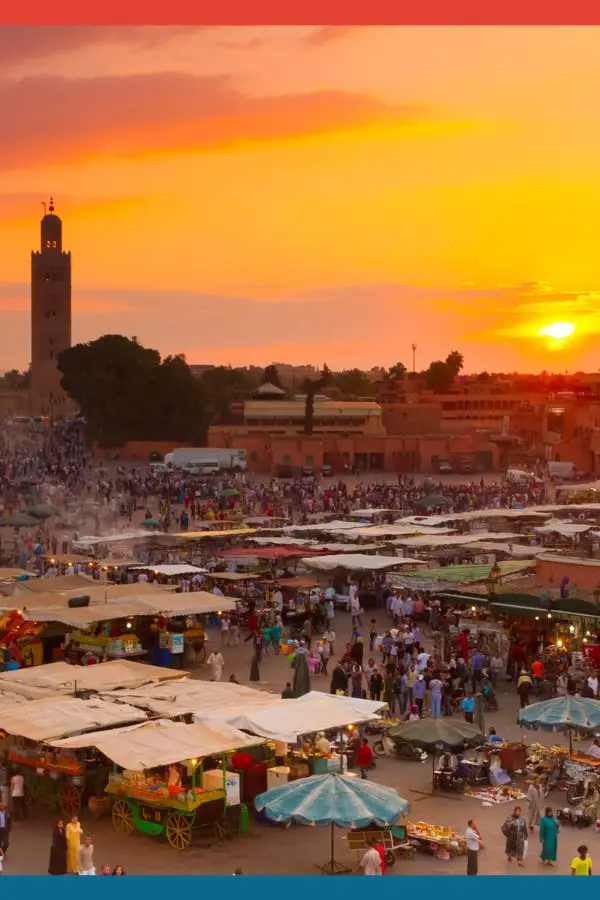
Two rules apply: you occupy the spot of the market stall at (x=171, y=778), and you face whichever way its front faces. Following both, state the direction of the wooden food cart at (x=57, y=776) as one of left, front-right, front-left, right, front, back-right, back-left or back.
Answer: right

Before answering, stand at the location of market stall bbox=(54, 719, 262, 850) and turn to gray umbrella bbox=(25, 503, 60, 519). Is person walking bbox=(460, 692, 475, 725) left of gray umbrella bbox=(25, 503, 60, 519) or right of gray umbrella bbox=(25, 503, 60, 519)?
right

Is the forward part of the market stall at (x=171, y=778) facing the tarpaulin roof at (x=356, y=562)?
no

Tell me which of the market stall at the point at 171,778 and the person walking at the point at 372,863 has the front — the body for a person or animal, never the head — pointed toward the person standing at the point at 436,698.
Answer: the person walking at the point at 372,863

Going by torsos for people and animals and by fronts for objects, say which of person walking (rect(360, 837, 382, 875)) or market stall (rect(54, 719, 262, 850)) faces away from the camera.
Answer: the person walking

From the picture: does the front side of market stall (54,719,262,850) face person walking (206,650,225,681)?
no

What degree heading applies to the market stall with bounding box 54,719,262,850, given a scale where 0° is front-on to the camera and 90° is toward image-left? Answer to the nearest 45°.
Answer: approximately 45°

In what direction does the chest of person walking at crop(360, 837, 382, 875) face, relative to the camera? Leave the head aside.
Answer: away from the camera

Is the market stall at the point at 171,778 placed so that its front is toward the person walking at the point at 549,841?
no

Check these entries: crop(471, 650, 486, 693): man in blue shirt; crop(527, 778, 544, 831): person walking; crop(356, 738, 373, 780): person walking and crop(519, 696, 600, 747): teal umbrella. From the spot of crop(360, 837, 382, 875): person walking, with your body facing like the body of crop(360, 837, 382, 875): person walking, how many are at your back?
0

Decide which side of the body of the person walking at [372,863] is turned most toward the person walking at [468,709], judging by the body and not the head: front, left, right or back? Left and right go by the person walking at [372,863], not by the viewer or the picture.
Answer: right

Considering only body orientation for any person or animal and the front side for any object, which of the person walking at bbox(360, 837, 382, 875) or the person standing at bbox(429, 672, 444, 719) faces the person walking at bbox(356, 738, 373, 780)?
the person walking at bbox(360, 837, 382, 875)

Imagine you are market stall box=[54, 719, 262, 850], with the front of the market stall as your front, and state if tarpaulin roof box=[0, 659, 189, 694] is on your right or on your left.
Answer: on your right

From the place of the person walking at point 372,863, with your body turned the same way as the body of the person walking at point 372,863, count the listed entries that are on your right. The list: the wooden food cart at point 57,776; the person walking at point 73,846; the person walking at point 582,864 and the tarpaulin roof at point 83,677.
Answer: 1
